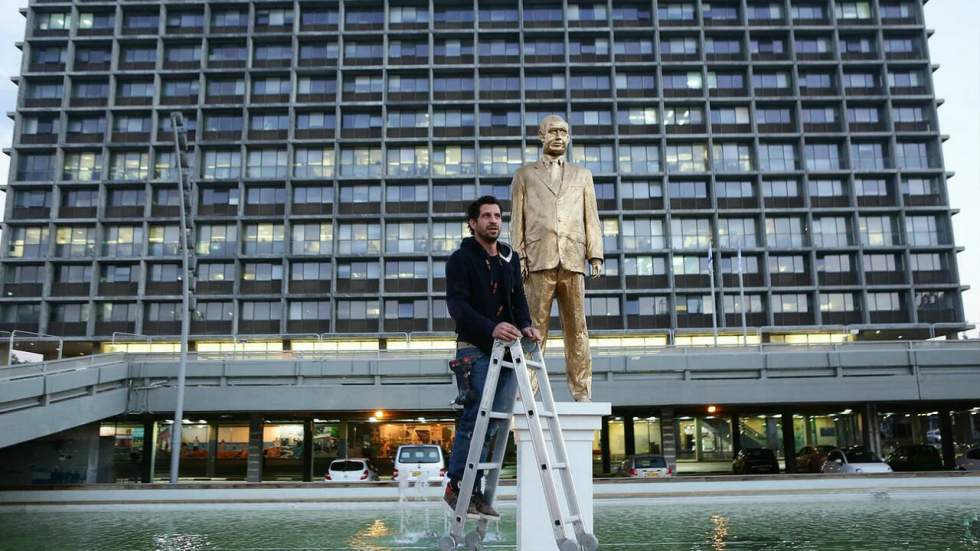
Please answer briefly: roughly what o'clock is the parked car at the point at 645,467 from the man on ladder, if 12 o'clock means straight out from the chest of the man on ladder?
The parked car is roughly at 8 o'clock from the man on ladder.

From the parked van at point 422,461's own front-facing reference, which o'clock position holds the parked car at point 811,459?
the parked car at point 811,459 is roughly at 2 o'clock from the parked van at point 422,461.

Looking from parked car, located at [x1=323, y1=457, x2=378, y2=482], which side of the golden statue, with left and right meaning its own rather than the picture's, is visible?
back

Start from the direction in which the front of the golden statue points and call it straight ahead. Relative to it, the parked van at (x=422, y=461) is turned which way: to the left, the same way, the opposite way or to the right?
the opposite way

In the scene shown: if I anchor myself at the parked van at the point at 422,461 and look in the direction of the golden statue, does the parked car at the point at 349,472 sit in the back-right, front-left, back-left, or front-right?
back-right

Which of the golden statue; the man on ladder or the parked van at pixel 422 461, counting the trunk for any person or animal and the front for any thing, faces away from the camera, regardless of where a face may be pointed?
the parked van

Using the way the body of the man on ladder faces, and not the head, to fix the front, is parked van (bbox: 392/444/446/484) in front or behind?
behind

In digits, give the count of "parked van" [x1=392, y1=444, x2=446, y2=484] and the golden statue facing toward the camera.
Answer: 1

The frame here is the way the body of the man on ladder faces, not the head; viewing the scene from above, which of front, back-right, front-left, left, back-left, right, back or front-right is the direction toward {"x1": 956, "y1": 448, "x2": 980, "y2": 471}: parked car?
left

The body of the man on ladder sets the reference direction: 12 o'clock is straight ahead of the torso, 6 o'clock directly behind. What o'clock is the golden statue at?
The golden statue is roughly at 8 o'clock from the man on ladder.

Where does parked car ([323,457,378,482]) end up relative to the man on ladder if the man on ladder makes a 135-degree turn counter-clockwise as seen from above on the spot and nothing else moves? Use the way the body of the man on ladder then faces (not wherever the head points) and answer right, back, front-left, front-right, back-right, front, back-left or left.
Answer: front

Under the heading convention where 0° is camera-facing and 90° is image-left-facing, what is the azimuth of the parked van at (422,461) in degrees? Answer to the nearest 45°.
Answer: approximately 180°

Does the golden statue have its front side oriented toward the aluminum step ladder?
yes
